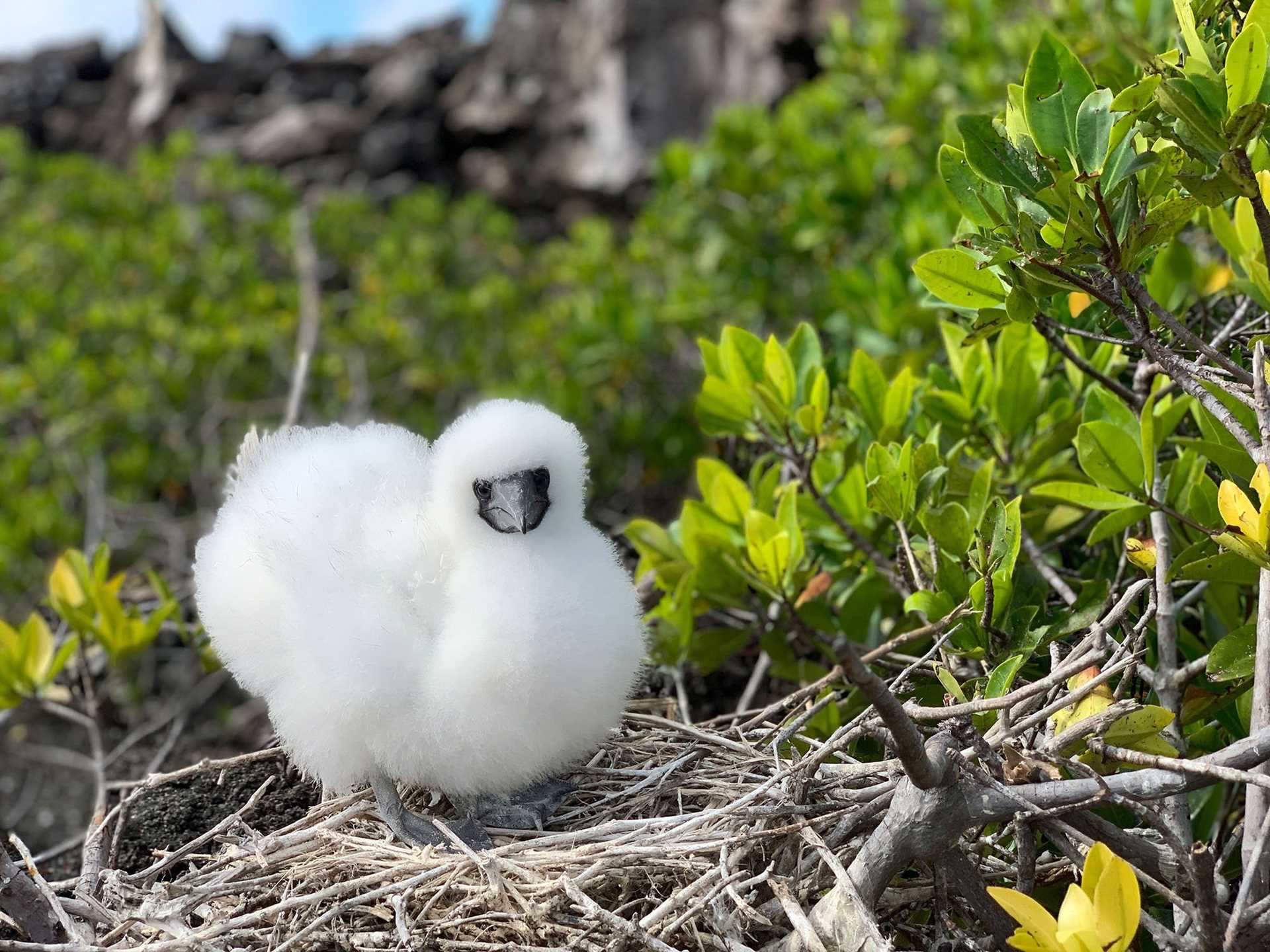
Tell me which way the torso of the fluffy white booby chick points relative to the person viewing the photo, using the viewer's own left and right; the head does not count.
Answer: facing the viewer and to the right of the viewer
